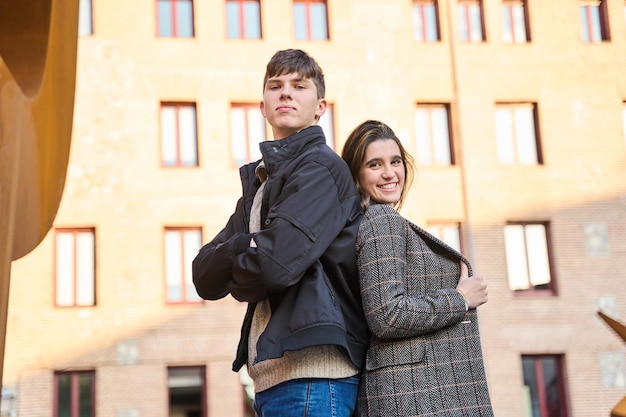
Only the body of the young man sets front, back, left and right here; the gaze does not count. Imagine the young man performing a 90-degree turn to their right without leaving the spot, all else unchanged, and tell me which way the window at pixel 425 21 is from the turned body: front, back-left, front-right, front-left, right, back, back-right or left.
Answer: front-right

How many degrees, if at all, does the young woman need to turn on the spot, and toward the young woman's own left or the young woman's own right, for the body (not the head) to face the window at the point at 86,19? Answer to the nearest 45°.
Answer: approximately 90° to the young woman's own left

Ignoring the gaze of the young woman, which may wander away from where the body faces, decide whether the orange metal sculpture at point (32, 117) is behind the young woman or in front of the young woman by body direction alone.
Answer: behind

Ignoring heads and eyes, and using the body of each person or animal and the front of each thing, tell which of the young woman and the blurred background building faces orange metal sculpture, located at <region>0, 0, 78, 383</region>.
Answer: the blurred background building

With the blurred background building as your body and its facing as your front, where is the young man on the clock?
The young man is roughly at 12 o'clock from the blurred background building.

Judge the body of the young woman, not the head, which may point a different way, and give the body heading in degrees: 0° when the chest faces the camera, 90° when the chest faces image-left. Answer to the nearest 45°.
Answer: approximately 270°

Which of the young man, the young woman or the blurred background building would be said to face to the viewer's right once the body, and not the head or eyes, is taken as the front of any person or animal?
the young woman

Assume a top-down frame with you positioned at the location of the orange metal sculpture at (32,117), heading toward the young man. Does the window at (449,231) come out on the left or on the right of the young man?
left

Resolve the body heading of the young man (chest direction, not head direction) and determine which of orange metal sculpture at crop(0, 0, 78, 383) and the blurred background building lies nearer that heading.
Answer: the orange metal sculpture

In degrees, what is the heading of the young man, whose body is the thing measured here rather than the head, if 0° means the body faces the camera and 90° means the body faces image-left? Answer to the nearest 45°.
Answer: approximately 45°

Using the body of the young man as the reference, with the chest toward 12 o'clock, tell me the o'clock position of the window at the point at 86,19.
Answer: The window is roughly at 4 o'clock from the young man.

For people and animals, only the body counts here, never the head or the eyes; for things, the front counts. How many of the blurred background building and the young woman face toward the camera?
1

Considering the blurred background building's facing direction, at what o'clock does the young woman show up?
The young woman is roughly at 12 o'clock from the blurred background building.
